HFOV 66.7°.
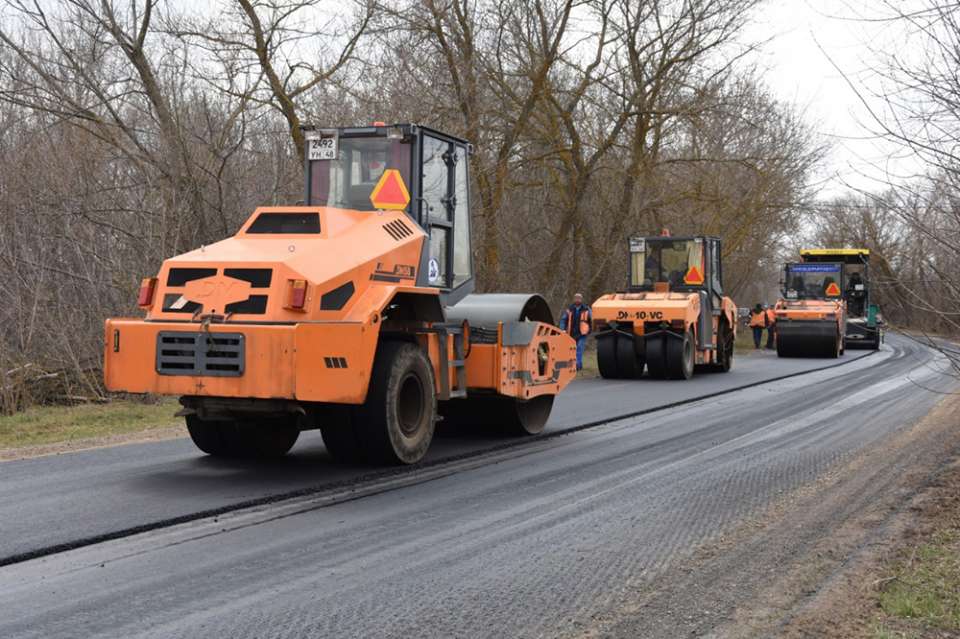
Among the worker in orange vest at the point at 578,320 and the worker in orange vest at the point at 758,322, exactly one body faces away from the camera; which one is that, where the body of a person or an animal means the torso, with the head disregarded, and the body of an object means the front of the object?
the worker in orange vest at the point at 758,322

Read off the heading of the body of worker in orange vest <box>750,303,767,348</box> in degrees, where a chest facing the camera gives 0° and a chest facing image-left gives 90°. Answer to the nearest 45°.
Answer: approximately 180°

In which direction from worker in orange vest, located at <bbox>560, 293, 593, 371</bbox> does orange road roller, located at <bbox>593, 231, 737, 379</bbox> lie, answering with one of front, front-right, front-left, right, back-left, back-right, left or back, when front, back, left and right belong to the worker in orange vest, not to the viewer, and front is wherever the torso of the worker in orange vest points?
left

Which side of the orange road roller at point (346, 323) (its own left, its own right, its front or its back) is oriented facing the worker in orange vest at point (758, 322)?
front

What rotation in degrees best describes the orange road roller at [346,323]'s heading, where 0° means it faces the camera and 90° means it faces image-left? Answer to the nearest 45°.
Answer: approximately 225°

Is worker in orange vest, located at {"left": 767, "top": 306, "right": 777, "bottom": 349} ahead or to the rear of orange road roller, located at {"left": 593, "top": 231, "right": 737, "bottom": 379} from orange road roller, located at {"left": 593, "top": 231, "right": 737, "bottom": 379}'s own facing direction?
ahead

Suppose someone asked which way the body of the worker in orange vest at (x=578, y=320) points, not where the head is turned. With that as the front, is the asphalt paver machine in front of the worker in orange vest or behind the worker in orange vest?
behind

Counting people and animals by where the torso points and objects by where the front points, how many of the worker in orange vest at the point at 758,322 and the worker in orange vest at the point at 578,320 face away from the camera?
1
